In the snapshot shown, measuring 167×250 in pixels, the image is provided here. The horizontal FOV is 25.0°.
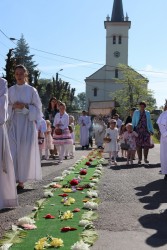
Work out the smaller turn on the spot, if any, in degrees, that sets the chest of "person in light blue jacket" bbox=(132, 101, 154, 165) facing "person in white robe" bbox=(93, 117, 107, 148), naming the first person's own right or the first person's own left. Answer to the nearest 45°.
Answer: approximately 180°

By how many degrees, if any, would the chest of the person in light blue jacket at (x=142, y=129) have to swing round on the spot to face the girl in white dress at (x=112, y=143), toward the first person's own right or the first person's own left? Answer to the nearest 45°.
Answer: approximately 45° to the first person's own right

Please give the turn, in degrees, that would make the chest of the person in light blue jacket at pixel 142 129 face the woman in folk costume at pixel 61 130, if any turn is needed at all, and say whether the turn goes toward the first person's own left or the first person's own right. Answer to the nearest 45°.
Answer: approximately 90° to the first person's own right

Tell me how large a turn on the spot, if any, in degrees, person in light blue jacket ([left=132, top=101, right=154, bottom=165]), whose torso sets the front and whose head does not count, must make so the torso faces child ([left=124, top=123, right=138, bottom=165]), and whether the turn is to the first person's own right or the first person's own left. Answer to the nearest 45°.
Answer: approximately 45° to the first person's own right

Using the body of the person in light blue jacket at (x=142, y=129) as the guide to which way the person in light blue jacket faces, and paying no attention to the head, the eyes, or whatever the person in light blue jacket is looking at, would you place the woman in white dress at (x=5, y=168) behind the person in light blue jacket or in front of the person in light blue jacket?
in front

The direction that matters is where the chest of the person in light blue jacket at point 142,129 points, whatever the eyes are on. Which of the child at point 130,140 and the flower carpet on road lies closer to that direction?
the flower carpet on road

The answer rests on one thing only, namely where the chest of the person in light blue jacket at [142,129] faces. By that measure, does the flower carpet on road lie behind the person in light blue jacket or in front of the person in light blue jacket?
in front

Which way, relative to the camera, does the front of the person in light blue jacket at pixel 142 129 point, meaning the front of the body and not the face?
toward the camera

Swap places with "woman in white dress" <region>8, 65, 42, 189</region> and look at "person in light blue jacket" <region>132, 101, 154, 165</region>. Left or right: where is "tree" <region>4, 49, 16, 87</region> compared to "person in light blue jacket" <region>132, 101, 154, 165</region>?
left
